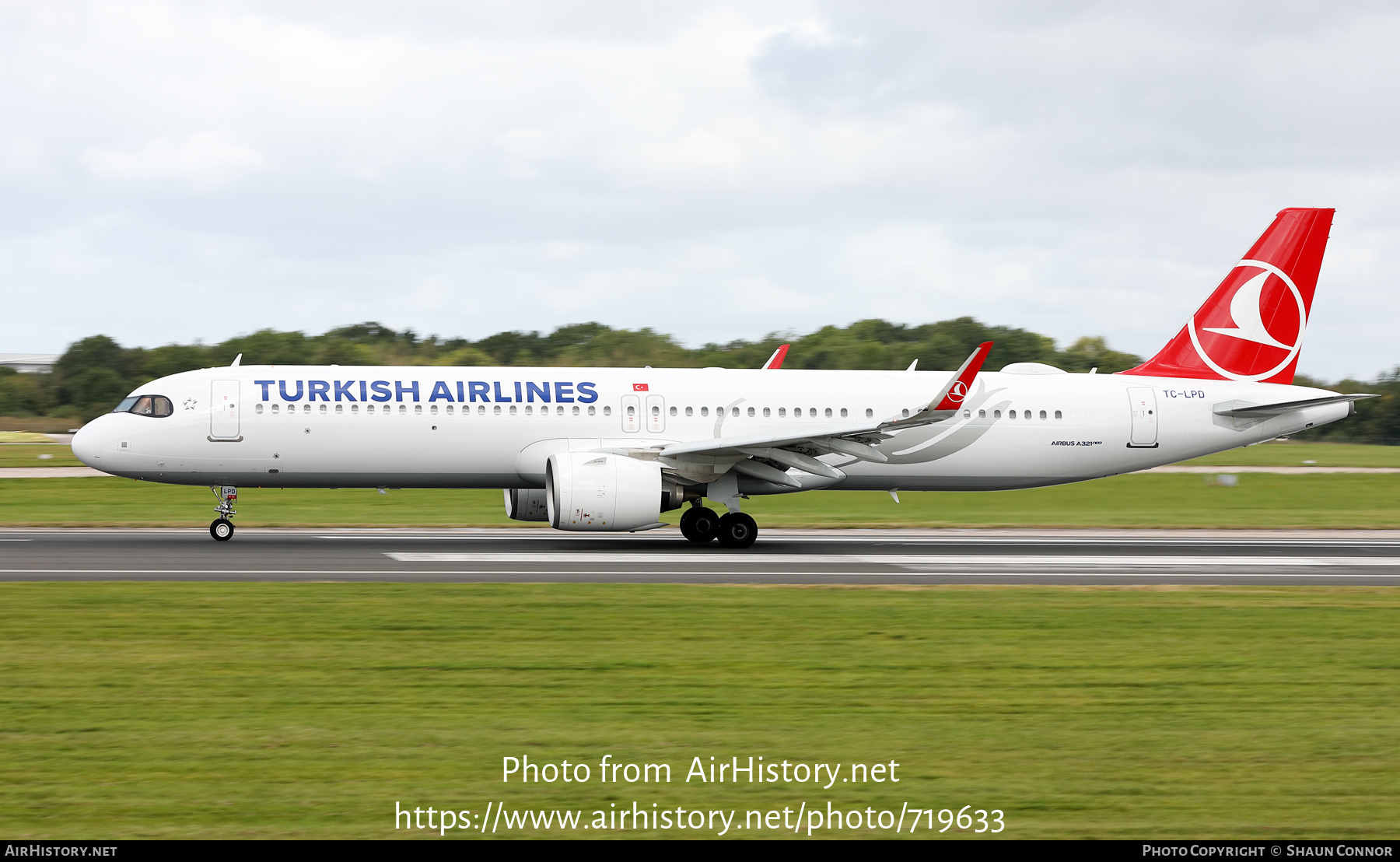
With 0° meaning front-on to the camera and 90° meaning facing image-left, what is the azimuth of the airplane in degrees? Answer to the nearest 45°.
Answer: approximately 90°
